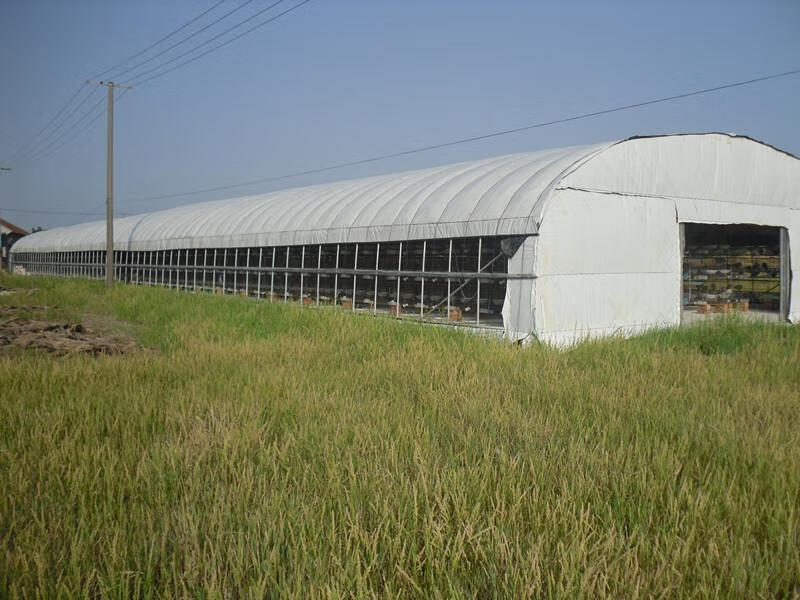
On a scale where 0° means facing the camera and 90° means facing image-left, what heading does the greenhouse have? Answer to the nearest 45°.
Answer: approximately 315°

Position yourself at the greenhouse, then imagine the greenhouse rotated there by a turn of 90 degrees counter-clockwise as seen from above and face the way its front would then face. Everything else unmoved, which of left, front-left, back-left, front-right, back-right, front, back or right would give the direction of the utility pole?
left
